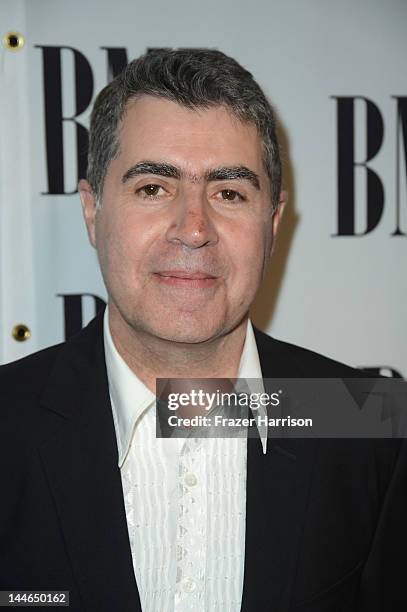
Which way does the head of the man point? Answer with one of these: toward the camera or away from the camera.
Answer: toward the camera

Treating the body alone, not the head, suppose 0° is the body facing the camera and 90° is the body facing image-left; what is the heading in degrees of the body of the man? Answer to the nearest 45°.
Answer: approximately 0°
